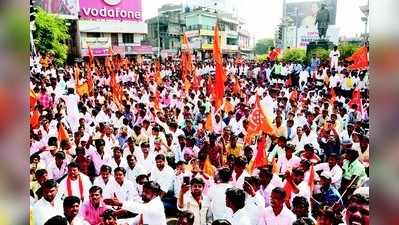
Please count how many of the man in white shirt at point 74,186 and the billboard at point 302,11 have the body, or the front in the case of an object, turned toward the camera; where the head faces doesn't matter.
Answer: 2

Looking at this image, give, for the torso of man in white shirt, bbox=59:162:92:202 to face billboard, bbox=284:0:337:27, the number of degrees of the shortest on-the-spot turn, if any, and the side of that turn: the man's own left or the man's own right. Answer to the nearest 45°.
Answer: approximately 135° to the man's own left

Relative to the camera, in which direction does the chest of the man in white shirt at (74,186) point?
toward the camera

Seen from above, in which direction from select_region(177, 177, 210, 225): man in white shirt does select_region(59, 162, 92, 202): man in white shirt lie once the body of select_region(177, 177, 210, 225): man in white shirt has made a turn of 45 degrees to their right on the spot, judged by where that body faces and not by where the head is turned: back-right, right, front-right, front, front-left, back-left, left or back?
front-right

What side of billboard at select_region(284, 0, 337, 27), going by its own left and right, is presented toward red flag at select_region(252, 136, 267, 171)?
front

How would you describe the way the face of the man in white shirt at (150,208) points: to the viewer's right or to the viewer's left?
to the viewer's left

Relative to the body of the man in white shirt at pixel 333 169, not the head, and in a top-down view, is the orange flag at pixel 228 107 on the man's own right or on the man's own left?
on the man's own right

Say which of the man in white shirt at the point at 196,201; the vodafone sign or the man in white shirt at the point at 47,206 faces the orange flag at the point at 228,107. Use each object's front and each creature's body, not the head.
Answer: the vodafone sign

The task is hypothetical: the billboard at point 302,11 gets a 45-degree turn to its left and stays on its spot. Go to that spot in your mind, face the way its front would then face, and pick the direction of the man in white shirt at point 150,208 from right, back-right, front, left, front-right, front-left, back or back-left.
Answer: front-right

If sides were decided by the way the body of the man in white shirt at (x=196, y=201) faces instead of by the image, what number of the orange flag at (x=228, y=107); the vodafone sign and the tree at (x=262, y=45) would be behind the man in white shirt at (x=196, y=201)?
3

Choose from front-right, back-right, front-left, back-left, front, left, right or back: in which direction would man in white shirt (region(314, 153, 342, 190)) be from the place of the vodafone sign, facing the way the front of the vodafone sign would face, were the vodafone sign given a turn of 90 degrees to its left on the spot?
right

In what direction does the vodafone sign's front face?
toward the camera

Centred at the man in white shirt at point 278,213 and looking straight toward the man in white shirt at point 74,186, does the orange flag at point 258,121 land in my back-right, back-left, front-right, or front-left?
front-right

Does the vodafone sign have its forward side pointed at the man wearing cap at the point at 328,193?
yes

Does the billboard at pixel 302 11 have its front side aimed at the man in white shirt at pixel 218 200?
yes

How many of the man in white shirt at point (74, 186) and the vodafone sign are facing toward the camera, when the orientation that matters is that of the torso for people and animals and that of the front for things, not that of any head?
2

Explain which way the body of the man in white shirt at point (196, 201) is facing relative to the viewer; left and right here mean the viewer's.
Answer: facing the viewer
